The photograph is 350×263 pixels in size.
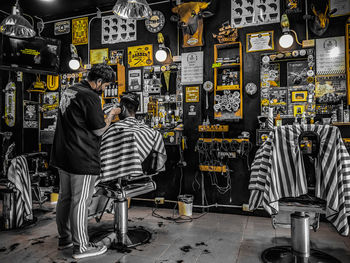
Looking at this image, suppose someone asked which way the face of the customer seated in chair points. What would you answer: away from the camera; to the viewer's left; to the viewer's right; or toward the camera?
away from the camera

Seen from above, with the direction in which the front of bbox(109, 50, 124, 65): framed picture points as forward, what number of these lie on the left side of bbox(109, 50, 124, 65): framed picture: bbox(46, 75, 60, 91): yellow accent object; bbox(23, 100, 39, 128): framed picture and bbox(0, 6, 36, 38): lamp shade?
0

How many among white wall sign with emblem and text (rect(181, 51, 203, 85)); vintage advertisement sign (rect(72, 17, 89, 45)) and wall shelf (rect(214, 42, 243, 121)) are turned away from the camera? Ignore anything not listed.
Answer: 0

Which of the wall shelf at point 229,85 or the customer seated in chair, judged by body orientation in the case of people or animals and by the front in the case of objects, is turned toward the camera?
the wall shelf

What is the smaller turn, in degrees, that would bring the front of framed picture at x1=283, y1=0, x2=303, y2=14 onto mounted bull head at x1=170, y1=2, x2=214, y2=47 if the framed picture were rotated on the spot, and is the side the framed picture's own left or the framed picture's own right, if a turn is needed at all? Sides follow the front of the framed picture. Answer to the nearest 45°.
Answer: approximately 90° to the framed picture's own right

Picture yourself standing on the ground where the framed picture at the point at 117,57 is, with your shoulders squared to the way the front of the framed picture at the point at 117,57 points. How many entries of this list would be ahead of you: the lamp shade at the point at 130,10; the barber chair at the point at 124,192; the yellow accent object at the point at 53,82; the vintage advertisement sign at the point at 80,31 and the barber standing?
3

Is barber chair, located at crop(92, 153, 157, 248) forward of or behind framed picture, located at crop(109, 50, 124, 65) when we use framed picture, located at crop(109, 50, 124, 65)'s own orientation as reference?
forward

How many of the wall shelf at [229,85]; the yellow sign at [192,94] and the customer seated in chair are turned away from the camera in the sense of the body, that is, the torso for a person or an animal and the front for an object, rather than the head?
1

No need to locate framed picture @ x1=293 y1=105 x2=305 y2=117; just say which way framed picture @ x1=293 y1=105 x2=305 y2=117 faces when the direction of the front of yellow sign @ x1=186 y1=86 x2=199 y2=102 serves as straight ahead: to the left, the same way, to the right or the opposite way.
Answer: the same way

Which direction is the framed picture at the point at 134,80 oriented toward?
toward the camera

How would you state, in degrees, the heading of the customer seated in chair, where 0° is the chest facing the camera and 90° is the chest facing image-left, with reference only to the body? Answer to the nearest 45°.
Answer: approximately 180°

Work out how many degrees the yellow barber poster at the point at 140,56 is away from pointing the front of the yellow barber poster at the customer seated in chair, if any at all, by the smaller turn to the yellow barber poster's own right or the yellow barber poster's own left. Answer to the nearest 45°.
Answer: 0° — it already faces them

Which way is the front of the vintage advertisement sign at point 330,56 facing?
toward the camera

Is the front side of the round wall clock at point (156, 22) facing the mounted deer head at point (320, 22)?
no

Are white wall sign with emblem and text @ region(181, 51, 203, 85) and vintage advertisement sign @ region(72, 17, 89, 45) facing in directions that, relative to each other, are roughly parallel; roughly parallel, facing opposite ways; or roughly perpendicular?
roughly parallel

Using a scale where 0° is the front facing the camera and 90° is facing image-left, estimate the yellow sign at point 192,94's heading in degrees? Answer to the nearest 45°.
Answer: approximately 0°

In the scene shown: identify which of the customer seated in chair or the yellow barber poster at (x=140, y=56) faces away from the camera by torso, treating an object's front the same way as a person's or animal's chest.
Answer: the customer seated in chair
